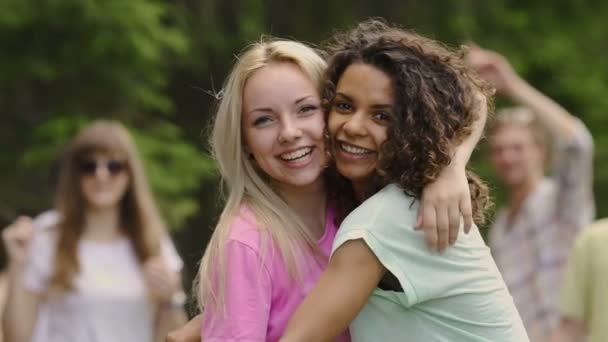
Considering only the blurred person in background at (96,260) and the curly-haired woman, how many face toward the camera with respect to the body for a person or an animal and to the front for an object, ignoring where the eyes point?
1

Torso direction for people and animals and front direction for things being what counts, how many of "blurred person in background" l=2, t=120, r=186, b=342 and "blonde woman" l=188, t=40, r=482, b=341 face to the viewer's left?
0

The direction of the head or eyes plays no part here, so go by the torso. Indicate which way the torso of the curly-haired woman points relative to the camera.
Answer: to the viewer's left

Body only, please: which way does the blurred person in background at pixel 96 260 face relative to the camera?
toward the camera

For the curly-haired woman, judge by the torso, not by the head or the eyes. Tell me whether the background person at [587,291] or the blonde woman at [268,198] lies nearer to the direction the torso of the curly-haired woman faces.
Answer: the blonde woman

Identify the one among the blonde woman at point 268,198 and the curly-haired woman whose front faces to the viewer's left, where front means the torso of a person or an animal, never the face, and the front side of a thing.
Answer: the curly-haired woman

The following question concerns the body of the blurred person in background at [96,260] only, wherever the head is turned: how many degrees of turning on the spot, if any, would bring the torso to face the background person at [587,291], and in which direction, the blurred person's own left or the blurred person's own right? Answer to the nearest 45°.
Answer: approximately 45° to the blurred person's own left

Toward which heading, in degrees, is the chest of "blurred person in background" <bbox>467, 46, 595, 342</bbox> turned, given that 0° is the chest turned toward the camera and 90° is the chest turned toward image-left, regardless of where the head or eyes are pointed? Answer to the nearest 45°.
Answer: approximately 45°

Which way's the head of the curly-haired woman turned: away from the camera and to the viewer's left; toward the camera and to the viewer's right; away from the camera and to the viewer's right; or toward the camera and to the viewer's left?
toward the camera and to the viewer's left

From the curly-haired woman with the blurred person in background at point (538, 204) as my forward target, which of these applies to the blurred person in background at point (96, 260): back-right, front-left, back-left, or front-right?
front-left
